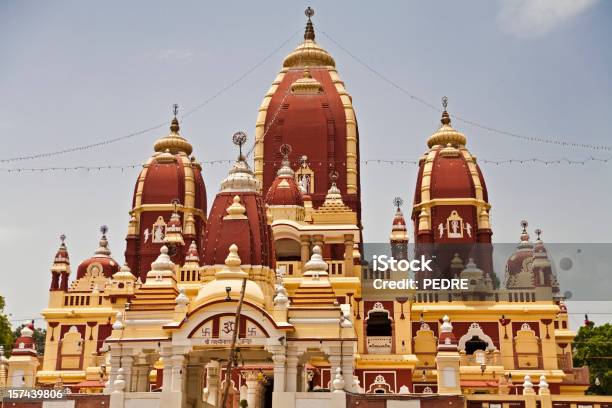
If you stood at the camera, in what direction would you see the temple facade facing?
facing the viewer

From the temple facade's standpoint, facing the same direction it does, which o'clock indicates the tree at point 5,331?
The tree is roughly at 4 o'clock from the temple facade.

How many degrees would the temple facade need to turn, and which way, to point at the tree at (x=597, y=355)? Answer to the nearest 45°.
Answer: approximately 135° to its left
